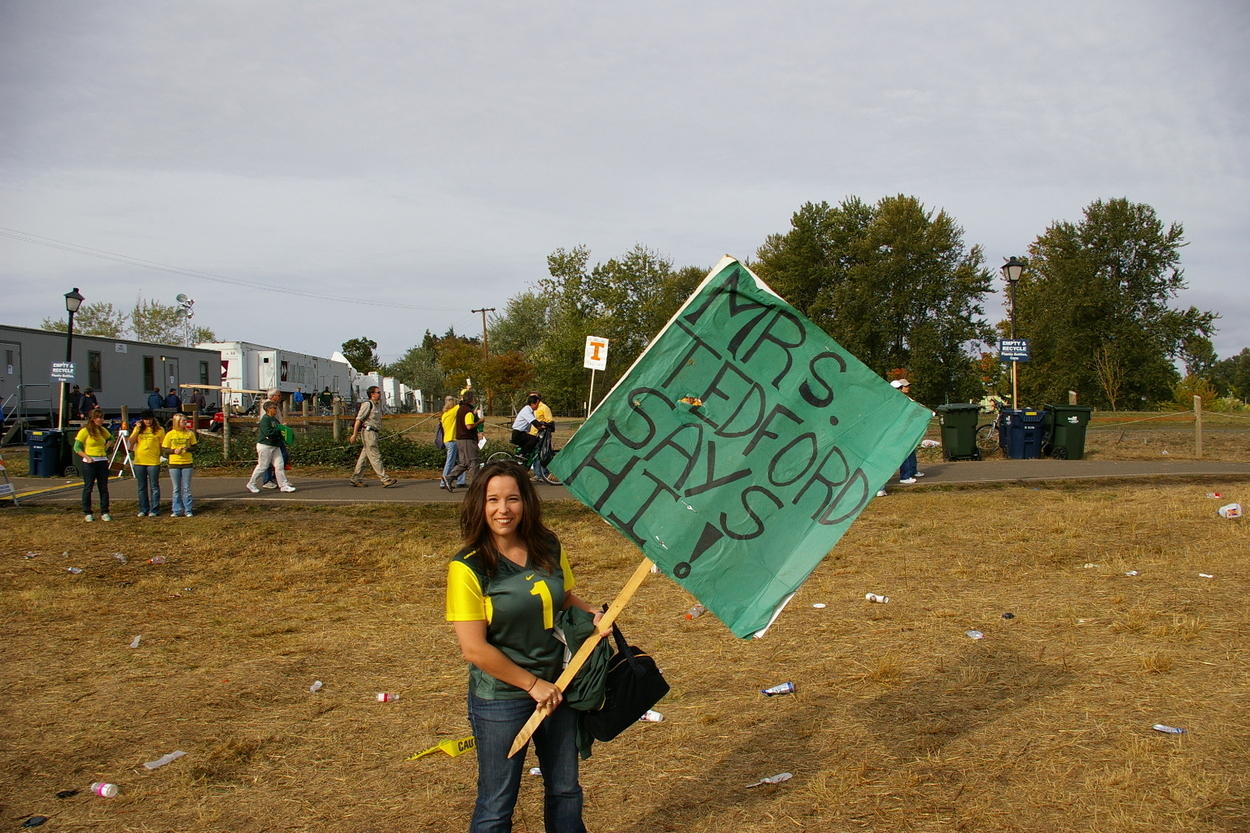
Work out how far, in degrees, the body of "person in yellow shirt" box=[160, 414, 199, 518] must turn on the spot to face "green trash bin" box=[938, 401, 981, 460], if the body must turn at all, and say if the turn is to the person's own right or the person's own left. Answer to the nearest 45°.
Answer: approximately 90° to the person's own left

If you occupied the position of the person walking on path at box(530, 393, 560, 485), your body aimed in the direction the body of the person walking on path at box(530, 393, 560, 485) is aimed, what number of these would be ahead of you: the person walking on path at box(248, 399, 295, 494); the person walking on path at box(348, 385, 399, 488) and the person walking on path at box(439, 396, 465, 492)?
3

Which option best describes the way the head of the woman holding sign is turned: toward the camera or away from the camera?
toward the camera

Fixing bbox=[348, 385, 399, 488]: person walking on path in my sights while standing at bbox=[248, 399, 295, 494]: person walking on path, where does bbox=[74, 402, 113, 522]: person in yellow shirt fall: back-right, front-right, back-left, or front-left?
back-right

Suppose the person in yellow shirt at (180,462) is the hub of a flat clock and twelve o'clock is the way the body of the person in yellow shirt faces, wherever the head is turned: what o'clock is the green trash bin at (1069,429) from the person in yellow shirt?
The green trash bin is roughly at 9 o'clock from the person in yellow shirt.

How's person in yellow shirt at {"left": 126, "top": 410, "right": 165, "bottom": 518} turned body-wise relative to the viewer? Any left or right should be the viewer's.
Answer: facing the viewer

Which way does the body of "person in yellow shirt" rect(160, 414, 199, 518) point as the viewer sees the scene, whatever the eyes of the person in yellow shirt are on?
toward the camera

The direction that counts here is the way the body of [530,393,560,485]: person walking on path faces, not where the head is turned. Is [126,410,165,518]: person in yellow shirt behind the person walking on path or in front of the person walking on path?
in front

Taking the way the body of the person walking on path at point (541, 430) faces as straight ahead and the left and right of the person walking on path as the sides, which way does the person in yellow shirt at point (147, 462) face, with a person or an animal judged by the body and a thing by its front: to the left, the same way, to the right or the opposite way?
to the left

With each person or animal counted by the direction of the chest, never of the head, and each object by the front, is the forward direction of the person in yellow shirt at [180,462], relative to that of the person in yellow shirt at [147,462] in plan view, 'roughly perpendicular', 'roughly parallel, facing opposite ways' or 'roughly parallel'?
roughly parallel

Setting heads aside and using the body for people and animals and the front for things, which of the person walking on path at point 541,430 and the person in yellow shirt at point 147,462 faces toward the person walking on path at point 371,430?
the person walking on path at point 541,430

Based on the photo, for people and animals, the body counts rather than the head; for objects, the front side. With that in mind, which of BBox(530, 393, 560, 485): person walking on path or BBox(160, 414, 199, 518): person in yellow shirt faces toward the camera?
the person in yellow shirt

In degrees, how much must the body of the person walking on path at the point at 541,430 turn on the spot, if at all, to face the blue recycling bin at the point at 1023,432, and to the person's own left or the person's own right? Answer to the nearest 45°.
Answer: approximately 180°

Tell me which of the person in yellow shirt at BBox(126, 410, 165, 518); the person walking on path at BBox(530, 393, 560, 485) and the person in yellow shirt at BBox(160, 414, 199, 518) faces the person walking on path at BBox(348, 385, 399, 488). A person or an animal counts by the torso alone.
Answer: the person walking on path at BBox(530, 393, 560, 485)

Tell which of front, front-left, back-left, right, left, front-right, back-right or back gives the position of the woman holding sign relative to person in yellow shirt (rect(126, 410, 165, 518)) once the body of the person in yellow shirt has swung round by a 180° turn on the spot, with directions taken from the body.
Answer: back

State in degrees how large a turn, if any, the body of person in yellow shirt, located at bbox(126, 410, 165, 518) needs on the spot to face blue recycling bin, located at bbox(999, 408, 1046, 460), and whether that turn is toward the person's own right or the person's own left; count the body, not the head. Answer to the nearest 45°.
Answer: approximately 90° to the person's own left

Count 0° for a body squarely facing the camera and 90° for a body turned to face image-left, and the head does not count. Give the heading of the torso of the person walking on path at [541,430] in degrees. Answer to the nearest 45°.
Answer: approximately 90°

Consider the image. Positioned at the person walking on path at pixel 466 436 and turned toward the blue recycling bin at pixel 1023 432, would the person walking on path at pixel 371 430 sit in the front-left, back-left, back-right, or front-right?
back-left
